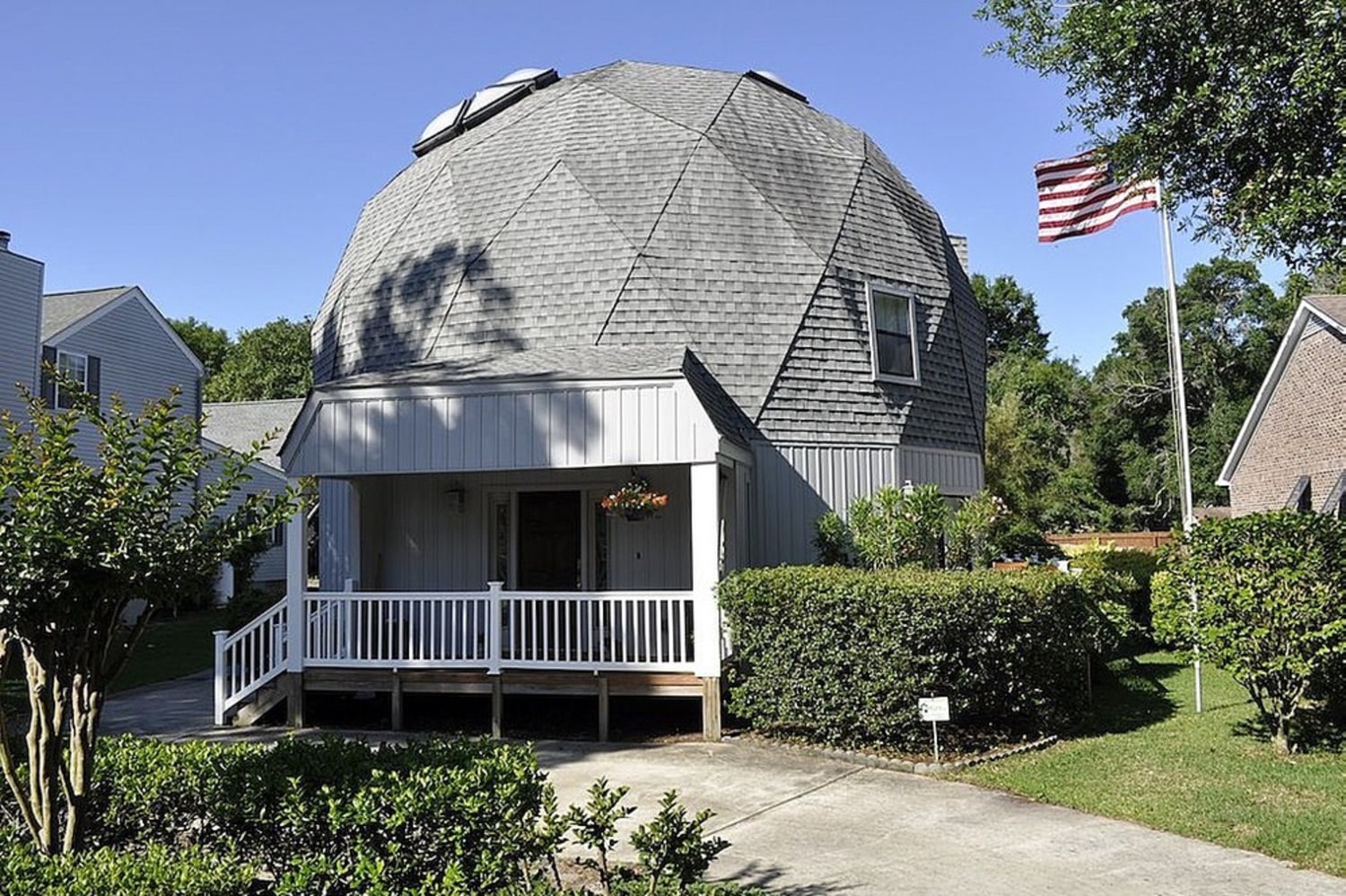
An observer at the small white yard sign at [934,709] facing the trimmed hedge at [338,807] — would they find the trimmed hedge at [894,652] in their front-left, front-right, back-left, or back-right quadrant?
back-right

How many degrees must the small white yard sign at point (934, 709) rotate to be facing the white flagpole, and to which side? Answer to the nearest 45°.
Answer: approximately 135° to its left

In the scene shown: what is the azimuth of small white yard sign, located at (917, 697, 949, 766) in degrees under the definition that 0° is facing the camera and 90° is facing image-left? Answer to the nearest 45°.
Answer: approximately 0°

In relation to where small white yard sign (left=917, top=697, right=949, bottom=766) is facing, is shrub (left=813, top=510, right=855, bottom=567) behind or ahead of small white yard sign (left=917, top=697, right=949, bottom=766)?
behind

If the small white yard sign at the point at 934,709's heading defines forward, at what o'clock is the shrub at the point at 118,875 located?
The shrub is roughly at 1 o'clock from the small white yard sign.

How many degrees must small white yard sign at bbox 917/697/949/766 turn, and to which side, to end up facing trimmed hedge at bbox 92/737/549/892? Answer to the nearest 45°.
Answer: approximately 45° to its right

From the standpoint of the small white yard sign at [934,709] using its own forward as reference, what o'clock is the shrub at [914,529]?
The shrub is roughly at 6 o'clock from the small white yard sign.

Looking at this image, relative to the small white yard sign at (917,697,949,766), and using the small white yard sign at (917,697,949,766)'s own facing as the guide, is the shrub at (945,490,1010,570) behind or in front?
behind
